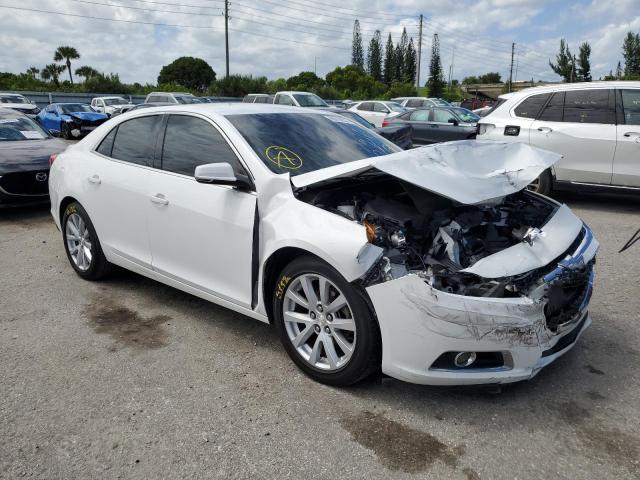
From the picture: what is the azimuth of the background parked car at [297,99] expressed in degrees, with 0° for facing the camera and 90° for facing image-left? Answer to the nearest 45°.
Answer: approximately 315°

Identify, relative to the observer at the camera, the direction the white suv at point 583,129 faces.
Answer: facing to the right of the viewer

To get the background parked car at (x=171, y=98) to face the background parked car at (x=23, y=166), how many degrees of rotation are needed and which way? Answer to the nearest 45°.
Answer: approximately 45° to its right

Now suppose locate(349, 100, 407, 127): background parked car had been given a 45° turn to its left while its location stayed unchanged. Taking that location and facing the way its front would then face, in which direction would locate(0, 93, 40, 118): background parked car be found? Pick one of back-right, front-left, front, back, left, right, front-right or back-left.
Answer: back

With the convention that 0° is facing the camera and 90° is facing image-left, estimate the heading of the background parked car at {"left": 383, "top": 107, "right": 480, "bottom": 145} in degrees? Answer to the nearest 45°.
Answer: approximately 315°

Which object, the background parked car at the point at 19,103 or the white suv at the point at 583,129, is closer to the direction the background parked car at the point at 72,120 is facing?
the white suv

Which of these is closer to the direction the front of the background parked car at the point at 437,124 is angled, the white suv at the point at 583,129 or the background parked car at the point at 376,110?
the white suv

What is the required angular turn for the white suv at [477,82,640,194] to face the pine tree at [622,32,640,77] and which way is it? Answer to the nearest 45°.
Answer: approximately 90° to its left

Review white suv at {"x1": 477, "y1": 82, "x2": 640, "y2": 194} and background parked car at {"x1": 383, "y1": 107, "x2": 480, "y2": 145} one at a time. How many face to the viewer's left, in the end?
0
